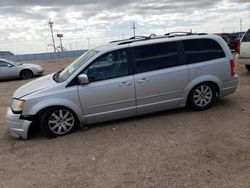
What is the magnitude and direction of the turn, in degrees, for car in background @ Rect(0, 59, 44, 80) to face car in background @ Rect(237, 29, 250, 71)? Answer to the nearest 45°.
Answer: approximately 45° to its right

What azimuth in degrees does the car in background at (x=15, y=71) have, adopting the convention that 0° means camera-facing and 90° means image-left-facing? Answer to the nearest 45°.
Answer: approximately 270°

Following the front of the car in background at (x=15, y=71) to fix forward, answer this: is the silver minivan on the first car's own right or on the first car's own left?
on the first car's own right

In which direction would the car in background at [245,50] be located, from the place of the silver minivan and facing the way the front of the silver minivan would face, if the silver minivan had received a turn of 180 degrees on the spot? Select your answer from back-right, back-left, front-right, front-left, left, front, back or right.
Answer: front-left

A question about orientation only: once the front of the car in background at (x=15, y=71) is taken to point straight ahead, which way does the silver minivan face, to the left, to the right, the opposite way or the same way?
the opposite way

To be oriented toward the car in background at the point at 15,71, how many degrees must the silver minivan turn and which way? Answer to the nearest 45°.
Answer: approximately 45° to its right

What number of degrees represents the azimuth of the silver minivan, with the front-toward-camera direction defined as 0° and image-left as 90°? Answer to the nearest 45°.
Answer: approximately 90°
